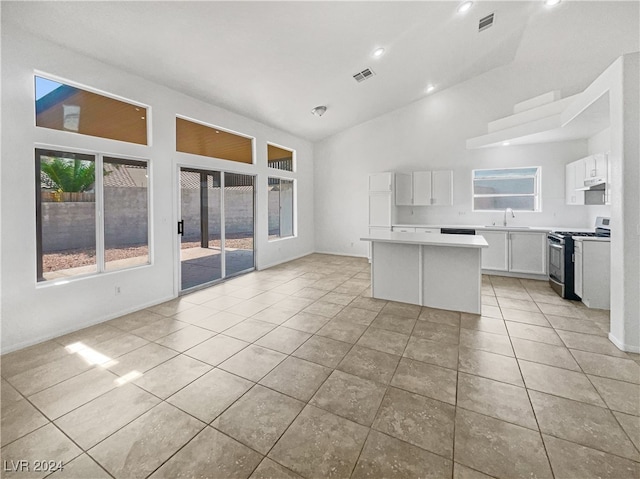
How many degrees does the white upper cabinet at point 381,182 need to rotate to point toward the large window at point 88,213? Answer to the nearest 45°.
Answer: approximately 45° to its right

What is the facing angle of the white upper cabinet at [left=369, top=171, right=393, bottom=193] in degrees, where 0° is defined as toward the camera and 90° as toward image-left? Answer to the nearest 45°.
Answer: approximately 0°
